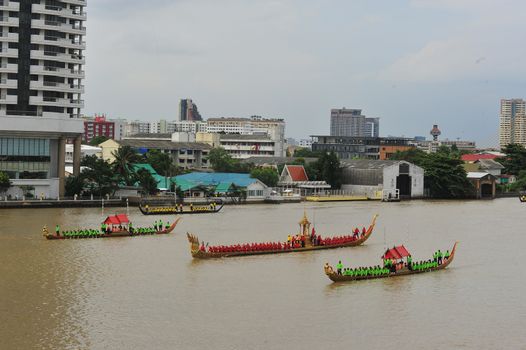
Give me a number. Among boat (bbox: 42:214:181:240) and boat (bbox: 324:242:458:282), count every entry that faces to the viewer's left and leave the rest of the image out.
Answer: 2

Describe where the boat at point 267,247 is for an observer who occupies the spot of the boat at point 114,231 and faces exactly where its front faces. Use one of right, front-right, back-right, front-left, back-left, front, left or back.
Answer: back-left

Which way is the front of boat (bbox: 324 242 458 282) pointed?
to the viewer's left

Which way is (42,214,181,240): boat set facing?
to the viewer's left
